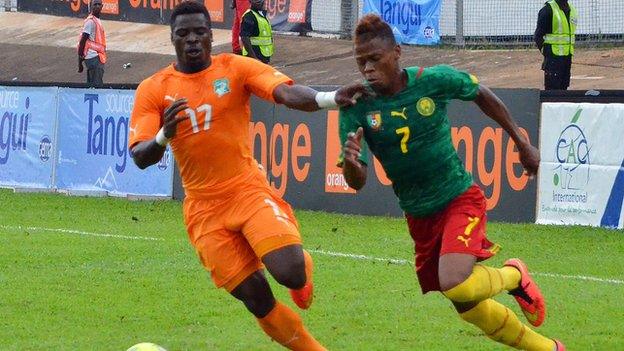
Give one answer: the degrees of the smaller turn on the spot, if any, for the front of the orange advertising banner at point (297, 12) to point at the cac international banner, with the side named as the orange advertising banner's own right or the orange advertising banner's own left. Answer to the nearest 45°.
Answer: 0° — it already faces it

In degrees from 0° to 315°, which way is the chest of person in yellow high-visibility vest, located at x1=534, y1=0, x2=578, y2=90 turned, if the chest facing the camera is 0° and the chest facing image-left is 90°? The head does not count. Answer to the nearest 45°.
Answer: approximately 315°

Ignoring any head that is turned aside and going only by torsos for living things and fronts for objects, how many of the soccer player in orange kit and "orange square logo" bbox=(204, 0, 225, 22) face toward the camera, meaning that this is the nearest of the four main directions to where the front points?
2

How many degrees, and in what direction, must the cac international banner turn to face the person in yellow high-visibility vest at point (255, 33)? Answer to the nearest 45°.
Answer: approximately 135° to its right
